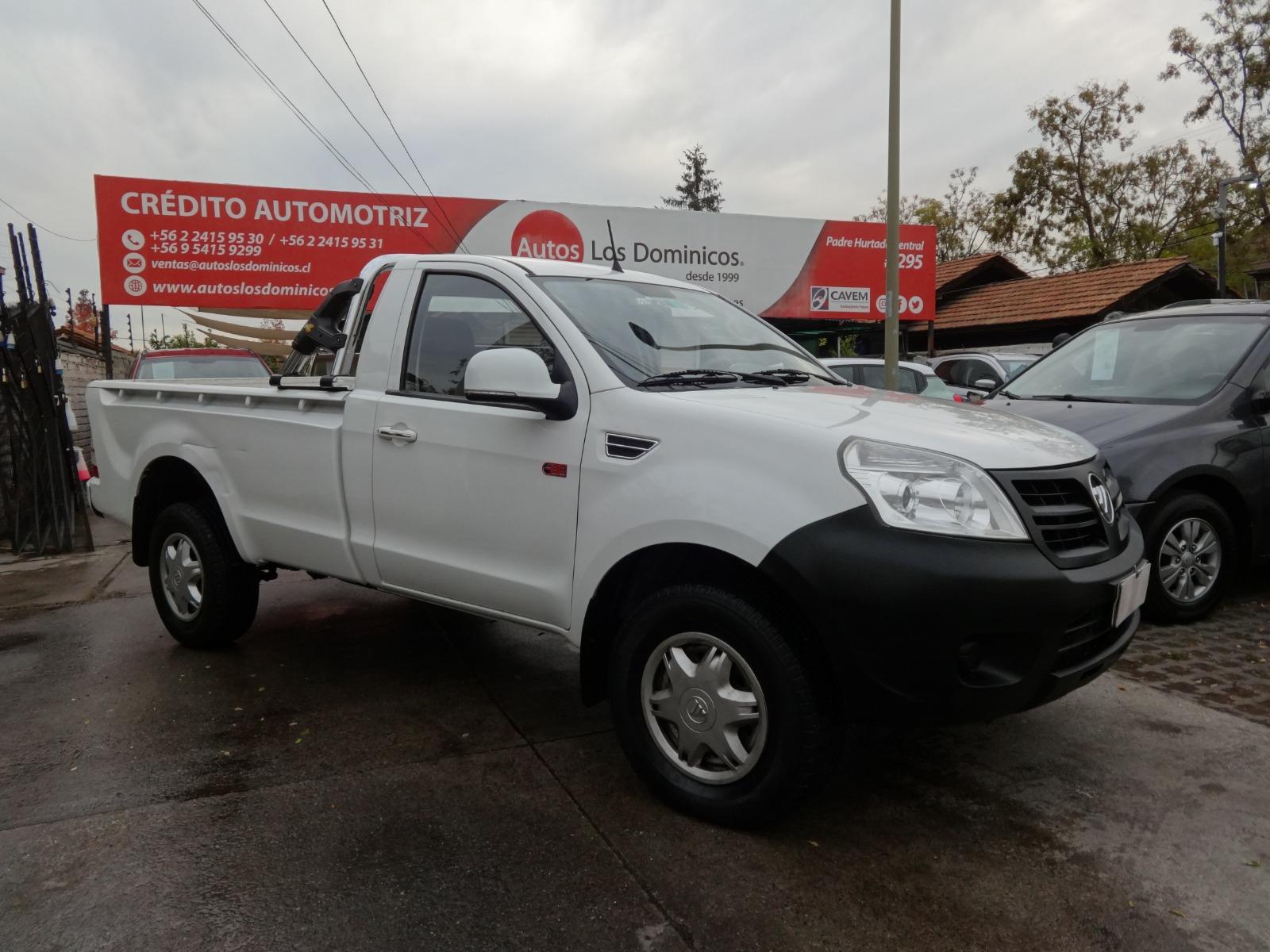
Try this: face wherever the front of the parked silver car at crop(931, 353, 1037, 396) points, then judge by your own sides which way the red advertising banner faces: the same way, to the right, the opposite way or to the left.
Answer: the same way

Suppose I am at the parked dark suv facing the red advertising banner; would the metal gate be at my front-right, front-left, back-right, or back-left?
front-left

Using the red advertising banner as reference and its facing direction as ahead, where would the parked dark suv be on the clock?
The parked dark suv is roughly at 11 o'clock from the red advertising banner.

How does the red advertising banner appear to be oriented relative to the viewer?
toward the camera

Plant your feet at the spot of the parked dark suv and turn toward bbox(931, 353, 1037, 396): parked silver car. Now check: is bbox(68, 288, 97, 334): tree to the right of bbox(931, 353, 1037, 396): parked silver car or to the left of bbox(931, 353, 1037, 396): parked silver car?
left

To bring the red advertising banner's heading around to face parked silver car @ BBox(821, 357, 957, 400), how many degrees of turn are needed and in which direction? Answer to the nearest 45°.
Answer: approximately 45° to its left

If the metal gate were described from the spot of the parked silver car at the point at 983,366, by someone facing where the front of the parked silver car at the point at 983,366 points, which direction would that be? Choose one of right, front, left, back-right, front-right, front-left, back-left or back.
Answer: right

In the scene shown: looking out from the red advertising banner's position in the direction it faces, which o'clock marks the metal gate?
The metal gate is roughly at 1 o'clock from the red advertising banner.

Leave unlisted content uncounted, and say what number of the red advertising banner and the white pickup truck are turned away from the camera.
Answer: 0

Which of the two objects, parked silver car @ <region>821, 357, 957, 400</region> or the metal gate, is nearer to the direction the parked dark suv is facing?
the metal gate

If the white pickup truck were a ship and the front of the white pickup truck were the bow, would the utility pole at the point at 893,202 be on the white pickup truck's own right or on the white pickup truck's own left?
on the white pickup truck's own left

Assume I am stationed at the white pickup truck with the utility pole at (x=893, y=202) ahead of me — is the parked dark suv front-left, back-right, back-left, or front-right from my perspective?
front-right

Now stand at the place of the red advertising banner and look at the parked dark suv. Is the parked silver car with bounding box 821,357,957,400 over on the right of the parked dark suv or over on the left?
left
